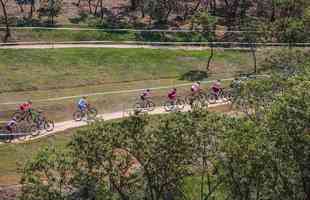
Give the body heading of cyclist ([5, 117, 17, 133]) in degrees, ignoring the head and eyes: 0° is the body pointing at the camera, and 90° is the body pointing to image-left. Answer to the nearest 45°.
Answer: approximately 270°

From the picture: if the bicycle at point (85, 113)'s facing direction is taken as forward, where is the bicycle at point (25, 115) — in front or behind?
behind

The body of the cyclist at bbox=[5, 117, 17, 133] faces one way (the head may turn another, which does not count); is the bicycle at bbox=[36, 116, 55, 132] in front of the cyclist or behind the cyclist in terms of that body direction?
in front

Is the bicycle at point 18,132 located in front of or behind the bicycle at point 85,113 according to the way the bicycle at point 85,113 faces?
behind

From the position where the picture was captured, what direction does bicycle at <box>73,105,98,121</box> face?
facing to the right of the viewer

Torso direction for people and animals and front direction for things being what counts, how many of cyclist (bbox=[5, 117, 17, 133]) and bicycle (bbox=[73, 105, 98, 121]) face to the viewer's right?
2

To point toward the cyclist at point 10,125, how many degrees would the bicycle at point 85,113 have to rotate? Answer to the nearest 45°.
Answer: approximately 135° to its right
